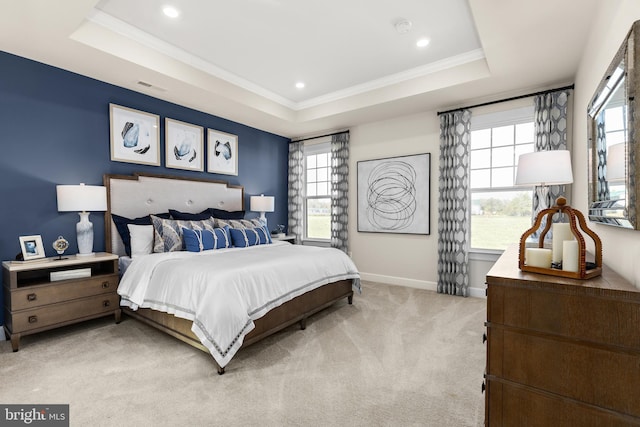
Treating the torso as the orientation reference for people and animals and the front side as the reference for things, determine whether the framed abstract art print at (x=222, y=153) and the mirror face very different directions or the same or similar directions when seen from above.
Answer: very different directions

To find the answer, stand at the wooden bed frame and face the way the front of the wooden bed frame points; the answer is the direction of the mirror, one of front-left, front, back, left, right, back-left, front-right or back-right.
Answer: front

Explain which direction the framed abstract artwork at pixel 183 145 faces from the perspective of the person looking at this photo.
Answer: facing the viewer and to the right of the viewer

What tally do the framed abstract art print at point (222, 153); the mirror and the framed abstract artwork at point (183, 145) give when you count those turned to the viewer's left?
1

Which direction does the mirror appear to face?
to the viewer's left

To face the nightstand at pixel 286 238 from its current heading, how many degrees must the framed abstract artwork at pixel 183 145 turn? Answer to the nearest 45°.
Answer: approximately 45° to its left

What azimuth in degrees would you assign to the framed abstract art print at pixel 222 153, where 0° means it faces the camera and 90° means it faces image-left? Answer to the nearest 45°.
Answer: approximately 315°

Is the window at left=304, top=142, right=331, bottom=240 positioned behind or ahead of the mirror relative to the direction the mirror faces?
ahead

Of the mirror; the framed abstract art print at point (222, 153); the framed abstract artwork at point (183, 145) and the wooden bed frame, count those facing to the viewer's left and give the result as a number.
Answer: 1

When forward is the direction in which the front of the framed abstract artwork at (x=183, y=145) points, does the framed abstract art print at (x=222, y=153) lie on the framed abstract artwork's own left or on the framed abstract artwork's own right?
on the framed abstract artwork's own left

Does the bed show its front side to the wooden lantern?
yes

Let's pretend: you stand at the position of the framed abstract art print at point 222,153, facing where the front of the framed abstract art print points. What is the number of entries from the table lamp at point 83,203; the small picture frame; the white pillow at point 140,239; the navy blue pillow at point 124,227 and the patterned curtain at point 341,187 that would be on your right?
4

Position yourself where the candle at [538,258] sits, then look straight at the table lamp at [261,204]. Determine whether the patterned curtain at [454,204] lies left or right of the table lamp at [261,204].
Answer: right

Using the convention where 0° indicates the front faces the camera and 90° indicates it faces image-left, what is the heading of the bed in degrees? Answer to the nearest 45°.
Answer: approximately 315°

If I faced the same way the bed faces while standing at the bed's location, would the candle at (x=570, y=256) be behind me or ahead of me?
ahead

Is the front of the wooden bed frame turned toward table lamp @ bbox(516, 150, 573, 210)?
yes

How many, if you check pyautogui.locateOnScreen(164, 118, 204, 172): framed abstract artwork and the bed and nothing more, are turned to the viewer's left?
0
